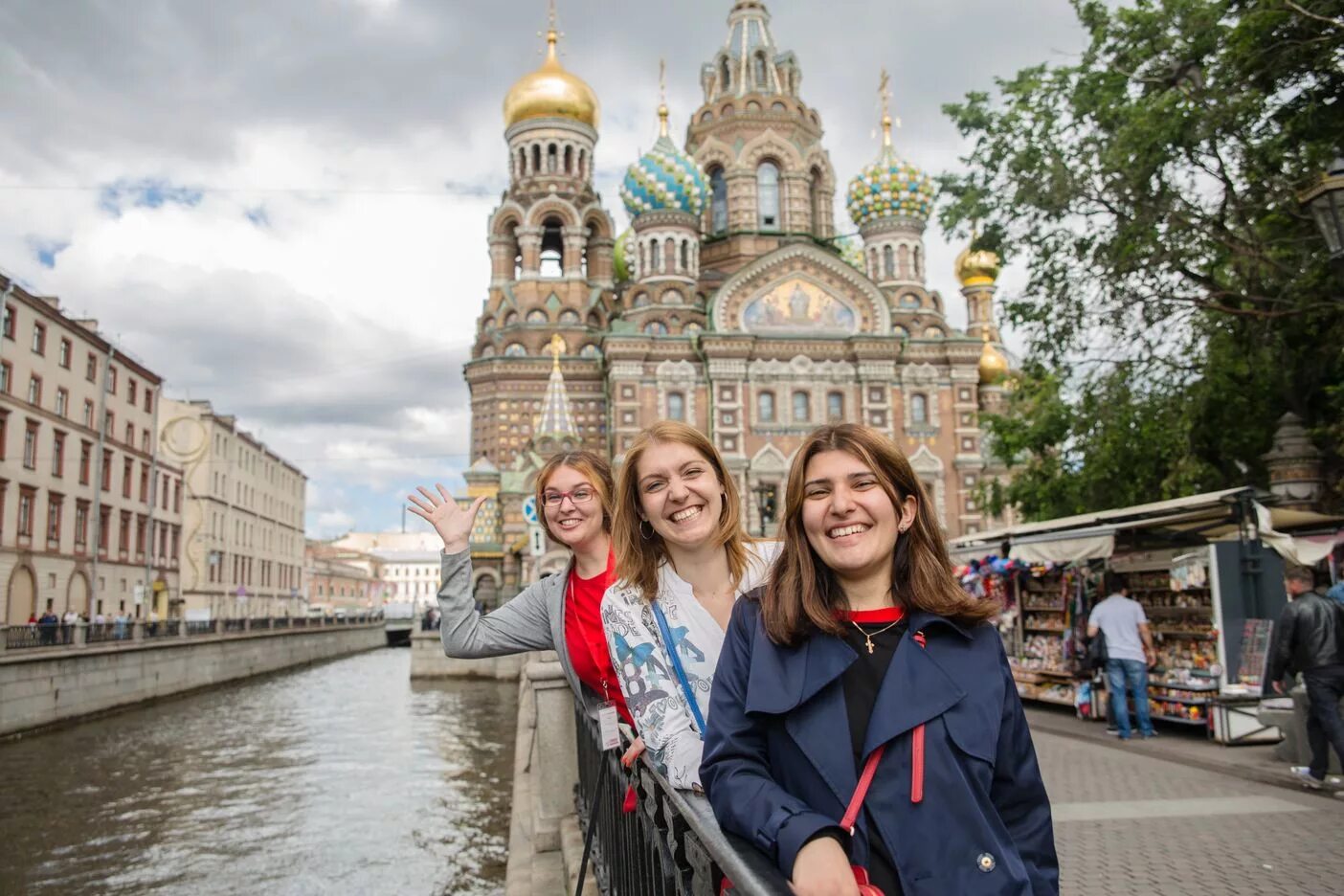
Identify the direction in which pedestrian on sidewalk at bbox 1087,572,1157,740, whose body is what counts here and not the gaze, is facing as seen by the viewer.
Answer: away from the camera

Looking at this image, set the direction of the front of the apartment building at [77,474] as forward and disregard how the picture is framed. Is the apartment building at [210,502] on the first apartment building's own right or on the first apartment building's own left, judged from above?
on the first apartment building's own left

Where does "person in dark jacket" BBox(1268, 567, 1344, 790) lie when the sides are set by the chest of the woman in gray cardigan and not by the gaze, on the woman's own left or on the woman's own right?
on the woman's own left

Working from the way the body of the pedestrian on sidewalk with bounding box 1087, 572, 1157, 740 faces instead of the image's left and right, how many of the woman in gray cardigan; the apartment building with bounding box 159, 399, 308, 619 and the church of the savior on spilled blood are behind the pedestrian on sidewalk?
1

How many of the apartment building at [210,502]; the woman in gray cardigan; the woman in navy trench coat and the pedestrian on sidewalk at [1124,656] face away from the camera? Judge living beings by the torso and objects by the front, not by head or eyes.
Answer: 1

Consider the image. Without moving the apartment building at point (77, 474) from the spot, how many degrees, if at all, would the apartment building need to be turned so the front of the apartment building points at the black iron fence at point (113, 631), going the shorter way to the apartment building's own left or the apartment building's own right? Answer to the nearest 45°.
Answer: approximately 45° to the apartment building's own right

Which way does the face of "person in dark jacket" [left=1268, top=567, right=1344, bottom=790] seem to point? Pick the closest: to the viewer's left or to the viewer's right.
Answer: to the viewer's left

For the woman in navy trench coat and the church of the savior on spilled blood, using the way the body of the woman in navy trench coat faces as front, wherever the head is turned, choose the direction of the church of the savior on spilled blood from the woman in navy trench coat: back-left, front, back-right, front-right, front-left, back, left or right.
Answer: back

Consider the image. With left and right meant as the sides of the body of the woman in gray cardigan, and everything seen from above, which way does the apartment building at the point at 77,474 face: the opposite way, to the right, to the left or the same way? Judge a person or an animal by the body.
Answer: to the left

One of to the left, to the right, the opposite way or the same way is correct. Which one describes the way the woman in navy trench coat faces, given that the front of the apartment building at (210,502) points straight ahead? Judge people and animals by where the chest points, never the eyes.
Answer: to the right

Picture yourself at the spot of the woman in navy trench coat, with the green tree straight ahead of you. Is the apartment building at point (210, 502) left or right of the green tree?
left

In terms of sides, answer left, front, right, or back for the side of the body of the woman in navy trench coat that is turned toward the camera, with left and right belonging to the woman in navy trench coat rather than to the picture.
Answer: front

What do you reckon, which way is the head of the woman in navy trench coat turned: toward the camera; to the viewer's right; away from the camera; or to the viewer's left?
toward the camera

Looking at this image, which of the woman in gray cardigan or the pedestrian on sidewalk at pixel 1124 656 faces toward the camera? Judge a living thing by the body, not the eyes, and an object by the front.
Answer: the woman in gray cardigan

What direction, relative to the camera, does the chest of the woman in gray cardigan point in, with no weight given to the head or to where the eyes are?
toward the camera

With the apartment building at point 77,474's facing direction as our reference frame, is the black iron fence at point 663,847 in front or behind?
in front

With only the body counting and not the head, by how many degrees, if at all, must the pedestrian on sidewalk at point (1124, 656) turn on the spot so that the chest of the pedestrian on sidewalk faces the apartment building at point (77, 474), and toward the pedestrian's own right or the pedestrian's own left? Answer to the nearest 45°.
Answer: approximately 90° to the pedestrian's own left

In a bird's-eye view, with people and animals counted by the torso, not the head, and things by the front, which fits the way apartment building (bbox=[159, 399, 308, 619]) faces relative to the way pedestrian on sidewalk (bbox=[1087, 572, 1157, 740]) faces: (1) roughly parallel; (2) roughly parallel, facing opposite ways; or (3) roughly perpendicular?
roughly perpendicular

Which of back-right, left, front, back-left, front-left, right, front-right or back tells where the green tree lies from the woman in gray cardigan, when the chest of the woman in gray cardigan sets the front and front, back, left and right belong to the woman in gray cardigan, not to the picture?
back-left

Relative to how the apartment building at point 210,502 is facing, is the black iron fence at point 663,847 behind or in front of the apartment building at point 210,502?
in front
